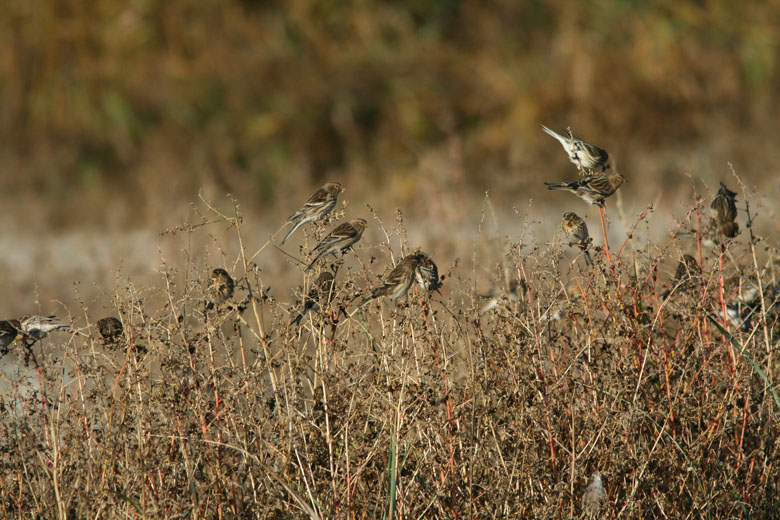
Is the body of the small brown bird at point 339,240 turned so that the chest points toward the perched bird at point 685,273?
yes

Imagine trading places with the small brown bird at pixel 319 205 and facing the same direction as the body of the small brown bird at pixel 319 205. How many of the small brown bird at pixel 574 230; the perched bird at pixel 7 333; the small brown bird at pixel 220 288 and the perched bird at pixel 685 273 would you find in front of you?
2

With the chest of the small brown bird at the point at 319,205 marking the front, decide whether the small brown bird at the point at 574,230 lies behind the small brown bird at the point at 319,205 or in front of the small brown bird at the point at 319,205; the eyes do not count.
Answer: in front

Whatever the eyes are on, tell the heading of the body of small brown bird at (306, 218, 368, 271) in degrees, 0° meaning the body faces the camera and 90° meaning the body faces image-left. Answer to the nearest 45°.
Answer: approximately 270°

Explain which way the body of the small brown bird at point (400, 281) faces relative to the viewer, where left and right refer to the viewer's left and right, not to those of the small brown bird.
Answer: facing to the right of the viewer

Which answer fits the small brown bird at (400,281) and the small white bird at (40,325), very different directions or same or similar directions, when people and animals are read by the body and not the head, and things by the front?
very different directions

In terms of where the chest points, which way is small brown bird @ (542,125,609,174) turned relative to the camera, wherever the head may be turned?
to the viewer's right

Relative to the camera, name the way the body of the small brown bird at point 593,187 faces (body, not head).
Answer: to the viewer's right

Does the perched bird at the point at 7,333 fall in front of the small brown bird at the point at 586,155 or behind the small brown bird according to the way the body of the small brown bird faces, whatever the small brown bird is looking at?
behind

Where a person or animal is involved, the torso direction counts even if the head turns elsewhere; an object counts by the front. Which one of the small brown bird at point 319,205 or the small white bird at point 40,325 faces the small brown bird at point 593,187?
the small brown bird at point 319,205

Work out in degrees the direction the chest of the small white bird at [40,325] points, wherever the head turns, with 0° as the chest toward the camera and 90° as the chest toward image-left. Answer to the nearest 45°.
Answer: approximately 90°

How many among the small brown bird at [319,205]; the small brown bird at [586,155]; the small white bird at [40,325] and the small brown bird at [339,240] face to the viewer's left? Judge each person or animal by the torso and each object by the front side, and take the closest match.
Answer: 1

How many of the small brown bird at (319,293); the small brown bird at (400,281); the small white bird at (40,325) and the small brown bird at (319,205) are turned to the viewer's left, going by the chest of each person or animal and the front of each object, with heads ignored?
1

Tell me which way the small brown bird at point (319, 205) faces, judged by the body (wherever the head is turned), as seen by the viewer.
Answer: to the viewer's right

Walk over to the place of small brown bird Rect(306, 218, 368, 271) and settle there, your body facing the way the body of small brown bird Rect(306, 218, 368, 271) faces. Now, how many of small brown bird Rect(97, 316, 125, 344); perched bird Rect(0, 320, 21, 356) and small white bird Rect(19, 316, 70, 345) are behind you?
3
